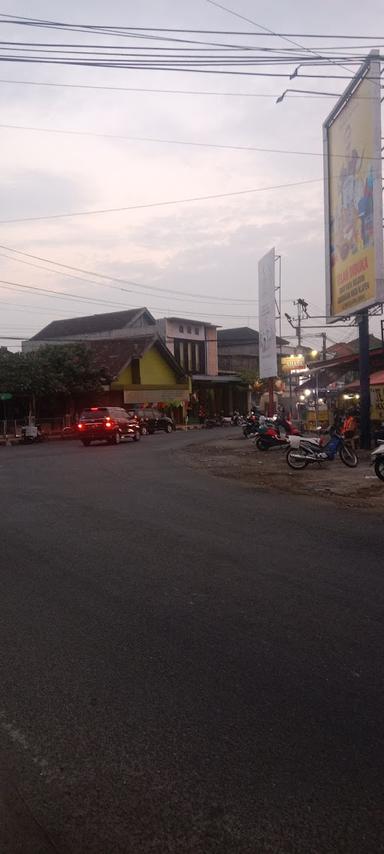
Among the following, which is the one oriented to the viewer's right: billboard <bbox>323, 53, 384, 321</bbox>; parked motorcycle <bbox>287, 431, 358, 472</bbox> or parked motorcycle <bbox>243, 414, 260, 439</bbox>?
parked motorcycle <bbox>287, 431, 358, 472</bbox>

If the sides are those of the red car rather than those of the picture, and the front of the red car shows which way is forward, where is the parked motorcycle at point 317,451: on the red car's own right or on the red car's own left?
on the red car's own right

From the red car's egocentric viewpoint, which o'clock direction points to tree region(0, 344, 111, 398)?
The tree is roughly at 10 o'clock from the red car.

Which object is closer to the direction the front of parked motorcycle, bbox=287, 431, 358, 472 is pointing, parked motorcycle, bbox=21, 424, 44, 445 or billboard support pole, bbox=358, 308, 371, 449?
the billboard support pole

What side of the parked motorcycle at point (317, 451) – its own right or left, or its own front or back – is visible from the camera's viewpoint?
right

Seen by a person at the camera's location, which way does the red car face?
facing away from the viewer and to the right of the viewer

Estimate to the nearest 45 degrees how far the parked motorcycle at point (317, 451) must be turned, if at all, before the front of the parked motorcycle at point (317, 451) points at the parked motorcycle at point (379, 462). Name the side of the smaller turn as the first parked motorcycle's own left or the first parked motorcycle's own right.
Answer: approximately 45° to the first parked motorcycle's own right

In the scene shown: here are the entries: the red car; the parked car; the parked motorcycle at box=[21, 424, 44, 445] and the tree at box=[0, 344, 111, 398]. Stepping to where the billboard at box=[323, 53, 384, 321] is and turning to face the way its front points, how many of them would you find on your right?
4

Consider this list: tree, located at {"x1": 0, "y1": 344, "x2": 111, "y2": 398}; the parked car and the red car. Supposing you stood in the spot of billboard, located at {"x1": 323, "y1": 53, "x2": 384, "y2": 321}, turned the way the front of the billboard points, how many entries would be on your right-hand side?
3

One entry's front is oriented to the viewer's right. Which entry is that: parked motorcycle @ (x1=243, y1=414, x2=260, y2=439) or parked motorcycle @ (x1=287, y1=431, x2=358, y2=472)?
parked motorcycle @ (x1=287, y1=431, x2=358, y2=472)

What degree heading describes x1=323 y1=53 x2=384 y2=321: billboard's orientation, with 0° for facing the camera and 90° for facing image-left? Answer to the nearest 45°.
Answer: approximately 45°
